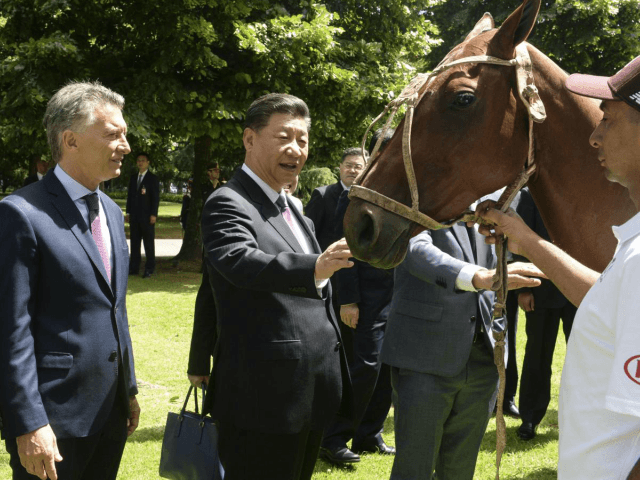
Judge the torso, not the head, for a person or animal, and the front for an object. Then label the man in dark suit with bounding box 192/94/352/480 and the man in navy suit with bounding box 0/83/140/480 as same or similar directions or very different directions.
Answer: same or similar directions

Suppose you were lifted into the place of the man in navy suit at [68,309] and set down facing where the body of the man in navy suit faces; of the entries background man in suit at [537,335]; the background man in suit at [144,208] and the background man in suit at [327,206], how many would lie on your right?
0

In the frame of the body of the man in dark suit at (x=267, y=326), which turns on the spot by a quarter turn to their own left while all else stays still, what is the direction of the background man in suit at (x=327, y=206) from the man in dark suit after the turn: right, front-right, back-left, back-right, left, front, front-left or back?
front-left

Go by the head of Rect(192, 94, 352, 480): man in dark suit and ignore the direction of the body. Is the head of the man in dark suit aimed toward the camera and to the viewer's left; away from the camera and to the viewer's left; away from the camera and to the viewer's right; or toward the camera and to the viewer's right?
toward the camera and to the viewer's right

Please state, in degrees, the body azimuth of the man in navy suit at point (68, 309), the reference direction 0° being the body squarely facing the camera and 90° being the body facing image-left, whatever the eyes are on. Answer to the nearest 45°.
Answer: approximately 315°

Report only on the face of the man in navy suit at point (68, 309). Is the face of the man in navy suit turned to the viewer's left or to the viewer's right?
to the viewer's right

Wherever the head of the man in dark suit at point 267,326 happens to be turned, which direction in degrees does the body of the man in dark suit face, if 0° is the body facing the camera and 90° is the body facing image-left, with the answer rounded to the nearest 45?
approximately 315°

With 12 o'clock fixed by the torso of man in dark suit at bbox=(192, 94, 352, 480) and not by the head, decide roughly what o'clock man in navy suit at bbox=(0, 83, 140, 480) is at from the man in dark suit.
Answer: The man in navy suit is roughly at 4 o'clock from the man in dark suit.

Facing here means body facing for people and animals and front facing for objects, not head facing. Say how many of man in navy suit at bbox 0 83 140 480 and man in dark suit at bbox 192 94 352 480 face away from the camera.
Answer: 0

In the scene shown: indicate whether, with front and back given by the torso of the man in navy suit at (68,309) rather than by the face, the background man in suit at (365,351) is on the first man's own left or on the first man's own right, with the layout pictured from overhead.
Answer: on the first man's own left

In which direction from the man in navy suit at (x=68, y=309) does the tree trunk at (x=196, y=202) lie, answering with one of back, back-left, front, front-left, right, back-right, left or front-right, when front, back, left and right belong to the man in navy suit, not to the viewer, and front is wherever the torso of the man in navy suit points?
back-left

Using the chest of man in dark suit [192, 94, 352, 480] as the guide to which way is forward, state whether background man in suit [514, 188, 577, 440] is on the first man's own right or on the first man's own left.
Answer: on the first man's own left

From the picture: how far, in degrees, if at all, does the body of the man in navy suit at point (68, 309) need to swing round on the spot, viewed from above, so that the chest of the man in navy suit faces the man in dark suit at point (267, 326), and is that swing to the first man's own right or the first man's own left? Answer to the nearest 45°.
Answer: approximately 45° to the first man's own left

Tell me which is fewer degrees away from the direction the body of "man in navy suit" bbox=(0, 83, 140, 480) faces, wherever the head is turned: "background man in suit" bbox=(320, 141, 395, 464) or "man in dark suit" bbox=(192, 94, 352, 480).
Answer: the man in dark suit

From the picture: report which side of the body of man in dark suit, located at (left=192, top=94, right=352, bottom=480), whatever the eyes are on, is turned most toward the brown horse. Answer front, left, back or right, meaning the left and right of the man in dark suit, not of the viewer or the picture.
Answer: front
